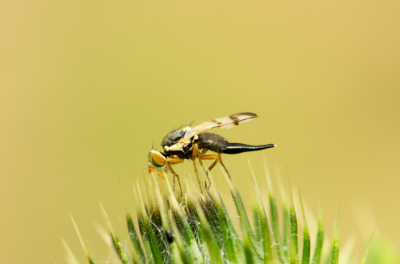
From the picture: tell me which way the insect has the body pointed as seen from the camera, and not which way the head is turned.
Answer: to the viewer's left
